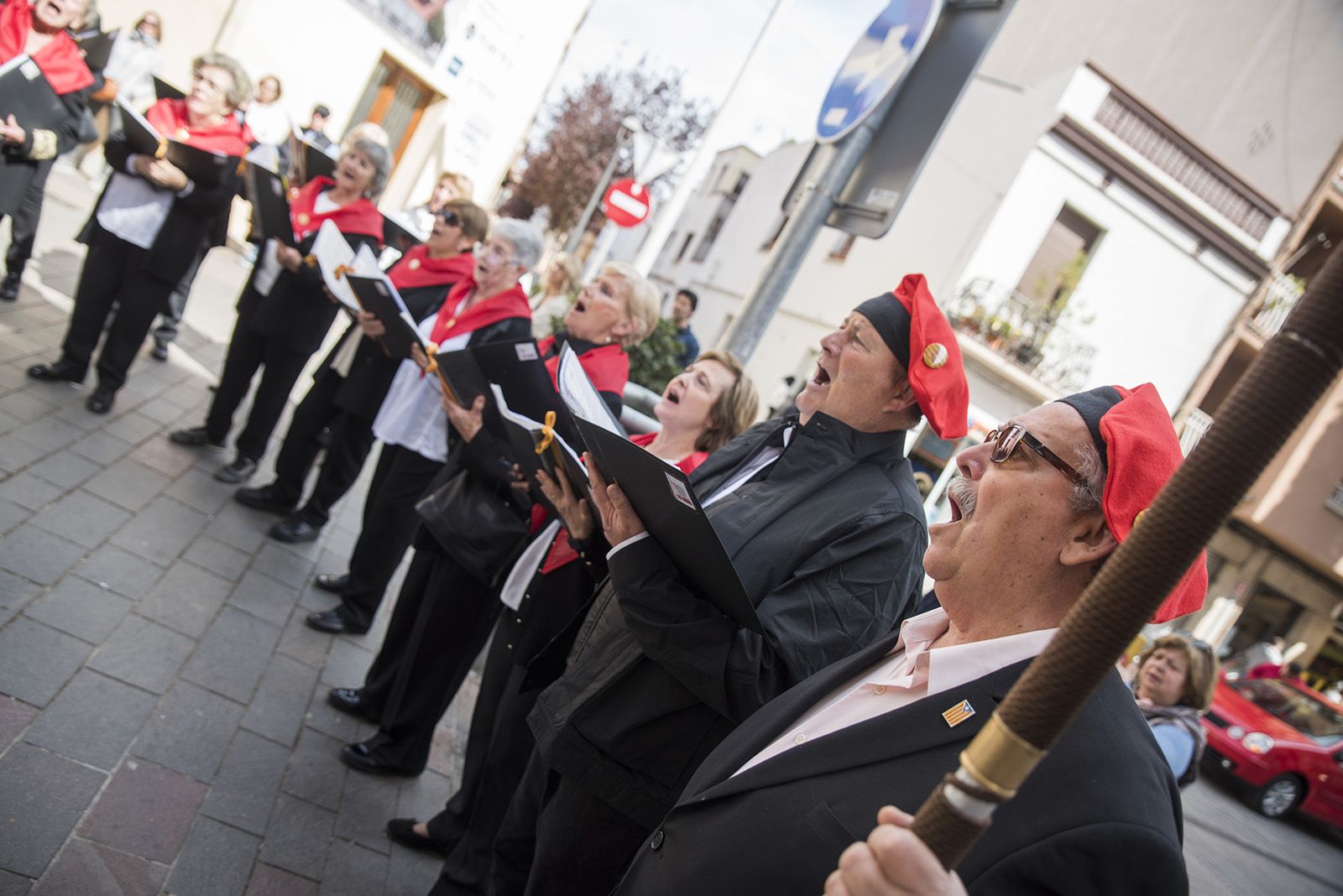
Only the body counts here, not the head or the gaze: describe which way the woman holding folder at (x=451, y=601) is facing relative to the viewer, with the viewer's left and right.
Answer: facing to the left of the viewer

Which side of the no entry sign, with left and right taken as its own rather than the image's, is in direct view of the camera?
front

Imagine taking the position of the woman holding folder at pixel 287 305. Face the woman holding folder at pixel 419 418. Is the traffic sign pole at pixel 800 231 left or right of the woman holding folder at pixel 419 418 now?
left

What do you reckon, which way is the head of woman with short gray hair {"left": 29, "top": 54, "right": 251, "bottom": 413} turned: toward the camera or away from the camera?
toward the camera

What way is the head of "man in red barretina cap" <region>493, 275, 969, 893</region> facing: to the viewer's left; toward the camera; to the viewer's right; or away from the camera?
to the viewer's left

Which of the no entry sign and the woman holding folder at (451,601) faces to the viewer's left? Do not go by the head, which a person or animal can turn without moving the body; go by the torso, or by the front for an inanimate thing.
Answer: the woman holding folder

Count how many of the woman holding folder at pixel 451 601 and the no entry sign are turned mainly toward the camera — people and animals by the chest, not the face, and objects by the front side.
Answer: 1

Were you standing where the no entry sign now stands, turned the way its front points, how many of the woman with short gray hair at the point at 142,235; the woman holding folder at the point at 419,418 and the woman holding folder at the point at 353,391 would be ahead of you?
3

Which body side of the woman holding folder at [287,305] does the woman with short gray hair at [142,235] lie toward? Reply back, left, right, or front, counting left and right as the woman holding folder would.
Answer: right

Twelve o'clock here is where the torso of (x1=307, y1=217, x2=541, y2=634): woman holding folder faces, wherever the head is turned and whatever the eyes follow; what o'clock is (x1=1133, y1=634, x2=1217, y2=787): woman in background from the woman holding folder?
The woman in background is roughly at 8 o'clock from the woman holding folder.

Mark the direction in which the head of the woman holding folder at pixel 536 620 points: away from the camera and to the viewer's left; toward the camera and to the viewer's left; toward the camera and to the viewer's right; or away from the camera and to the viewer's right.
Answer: toward the camera and to the viewer's left

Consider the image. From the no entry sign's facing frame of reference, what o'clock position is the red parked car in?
The red parked car is roughly at 10 o'clock from the no entry sign.
